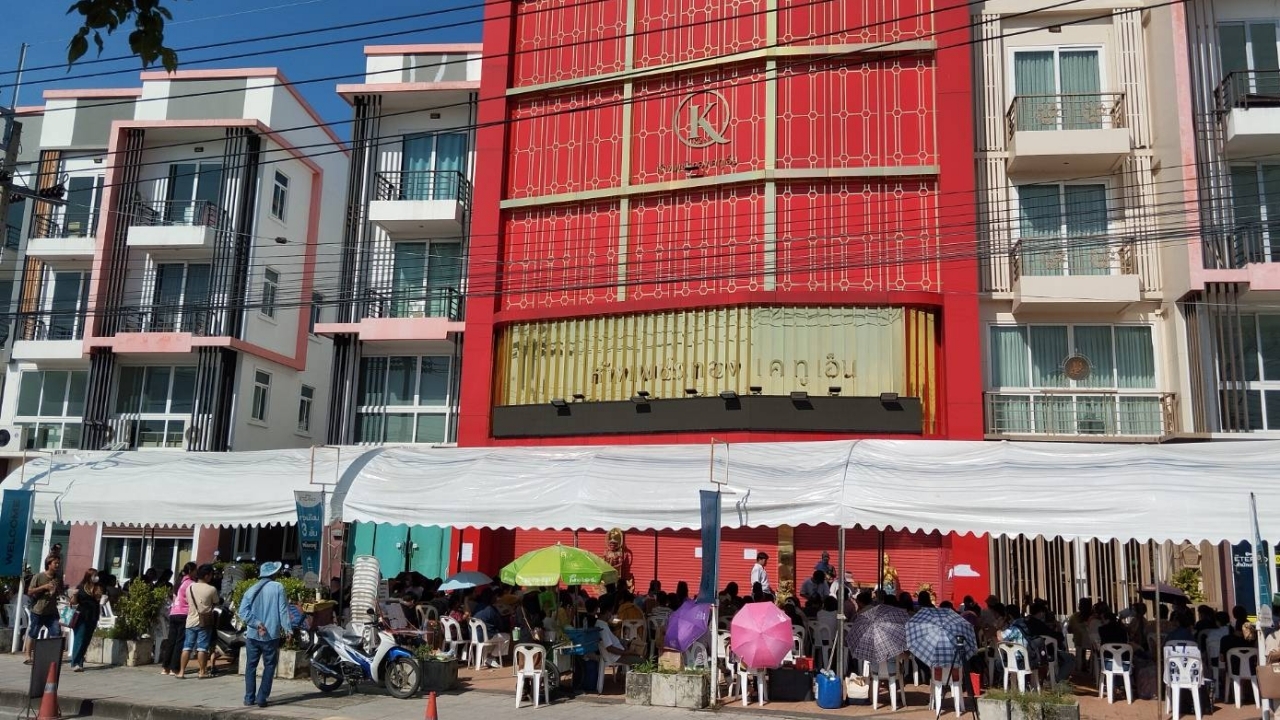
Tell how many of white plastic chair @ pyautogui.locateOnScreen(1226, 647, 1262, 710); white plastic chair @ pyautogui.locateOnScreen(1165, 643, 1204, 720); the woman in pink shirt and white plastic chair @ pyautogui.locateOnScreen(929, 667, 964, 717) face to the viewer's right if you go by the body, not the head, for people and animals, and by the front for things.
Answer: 1

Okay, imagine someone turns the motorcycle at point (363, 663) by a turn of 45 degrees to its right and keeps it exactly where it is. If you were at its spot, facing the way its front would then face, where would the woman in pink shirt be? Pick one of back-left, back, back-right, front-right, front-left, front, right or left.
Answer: back-right

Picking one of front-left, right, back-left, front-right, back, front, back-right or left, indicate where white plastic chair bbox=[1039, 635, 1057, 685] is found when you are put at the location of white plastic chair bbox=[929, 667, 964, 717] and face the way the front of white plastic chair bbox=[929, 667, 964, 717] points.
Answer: front-right

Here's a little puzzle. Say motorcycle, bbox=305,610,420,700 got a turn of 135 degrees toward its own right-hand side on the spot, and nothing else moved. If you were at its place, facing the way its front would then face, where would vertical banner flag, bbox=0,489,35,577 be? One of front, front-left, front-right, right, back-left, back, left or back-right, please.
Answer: front-right

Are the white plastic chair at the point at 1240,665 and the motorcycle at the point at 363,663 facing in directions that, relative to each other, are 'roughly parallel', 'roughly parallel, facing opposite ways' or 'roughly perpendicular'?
roughly perpendicular

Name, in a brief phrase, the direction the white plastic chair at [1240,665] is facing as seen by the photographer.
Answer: facing away from the viewer

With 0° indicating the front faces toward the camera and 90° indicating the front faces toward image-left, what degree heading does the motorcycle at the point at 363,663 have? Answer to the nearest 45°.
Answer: approximately 315°

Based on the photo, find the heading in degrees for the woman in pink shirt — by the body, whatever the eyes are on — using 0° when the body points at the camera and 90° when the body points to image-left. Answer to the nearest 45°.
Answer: approximately 270°

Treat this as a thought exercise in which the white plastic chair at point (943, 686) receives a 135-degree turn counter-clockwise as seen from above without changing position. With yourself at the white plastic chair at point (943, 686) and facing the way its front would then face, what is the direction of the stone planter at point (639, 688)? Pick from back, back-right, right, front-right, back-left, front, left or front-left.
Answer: front-right

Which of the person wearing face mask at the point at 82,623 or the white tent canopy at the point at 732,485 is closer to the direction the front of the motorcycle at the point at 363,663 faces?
the white tent canopy

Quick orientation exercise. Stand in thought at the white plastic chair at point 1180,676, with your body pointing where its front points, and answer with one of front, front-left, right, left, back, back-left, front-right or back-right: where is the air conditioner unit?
left

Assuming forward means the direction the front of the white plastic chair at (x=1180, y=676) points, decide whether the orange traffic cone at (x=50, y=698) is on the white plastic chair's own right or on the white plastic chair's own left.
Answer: on the white plastic chair's own left
